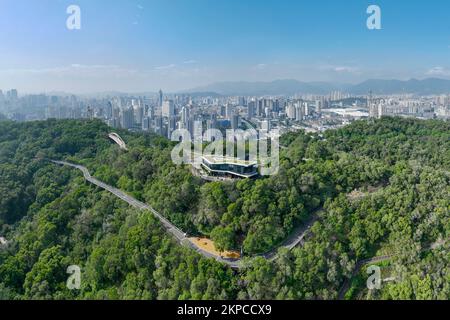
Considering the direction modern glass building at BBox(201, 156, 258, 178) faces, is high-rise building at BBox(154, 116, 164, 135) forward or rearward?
rearward

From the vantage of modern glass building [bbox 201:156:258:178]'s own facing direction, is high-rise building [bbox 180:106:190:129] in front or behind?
behind

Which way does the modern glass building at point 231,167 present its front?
toward the camera

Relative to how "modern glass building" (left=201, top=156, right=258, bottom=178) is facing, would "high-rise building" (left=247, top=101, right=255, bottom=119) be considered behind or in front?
behind

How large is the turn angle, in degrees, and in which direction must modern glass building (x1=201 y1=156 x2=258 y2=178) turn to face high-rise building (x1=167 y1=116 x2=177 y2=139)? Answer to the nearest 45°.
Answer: approximately 180°

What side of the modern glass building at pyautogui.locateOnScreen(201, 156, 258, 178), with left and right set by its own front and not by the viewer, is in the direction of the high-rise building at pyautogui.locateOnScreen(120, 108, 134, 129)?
back

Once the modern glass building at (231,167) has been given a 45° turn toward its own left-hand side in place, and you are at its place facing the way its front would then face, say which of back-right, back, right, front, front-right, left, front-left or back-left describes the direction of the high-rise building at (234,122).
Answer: back-left

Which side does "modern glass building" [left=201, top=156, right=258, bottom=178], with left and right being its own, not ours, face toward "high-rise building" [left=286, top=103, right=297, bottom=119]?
back

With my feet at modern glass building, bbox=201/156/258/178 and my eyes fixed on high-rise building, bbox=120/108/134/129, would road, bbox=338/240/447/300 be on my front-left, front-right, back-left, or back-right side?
back-right
